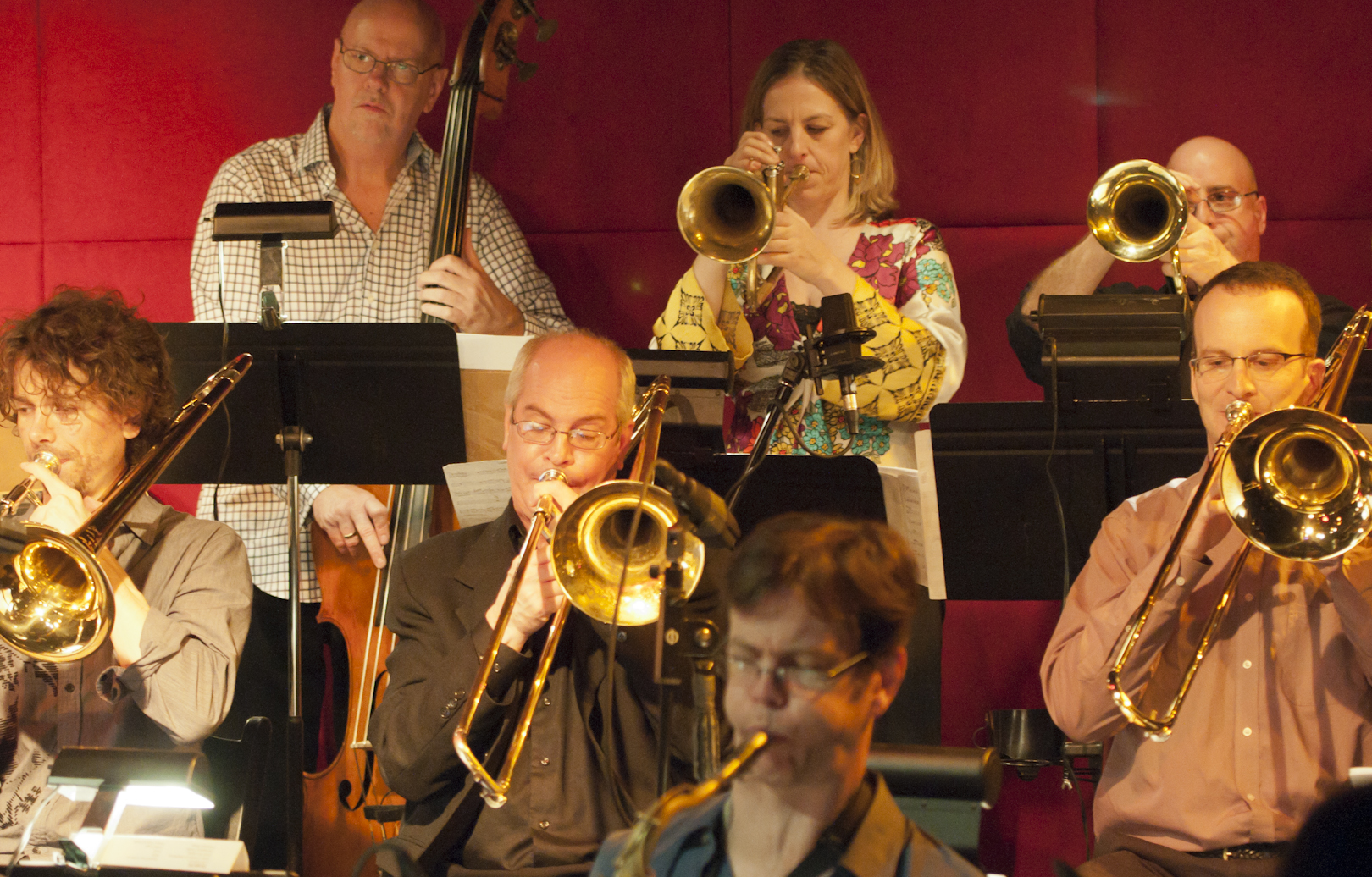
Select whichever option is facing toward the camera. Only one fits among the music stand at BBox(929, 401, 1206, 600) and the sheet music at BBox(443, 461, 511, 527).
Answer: the sheet music

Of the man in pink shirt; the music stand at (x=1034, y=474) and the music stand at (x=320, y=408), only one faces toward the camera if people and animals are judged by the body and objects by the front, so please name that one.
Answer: the man in pink shirt

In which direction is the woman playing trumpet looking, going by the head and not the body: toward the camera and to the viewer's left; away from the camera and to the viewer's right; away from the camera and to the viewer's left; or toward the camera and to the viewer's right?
toward the camera and to the viewer's left

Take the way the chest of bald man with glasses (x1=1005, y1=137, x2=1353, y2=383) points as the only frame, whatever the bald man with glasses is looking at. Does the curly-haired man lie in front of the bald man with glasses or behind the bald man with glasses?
in front

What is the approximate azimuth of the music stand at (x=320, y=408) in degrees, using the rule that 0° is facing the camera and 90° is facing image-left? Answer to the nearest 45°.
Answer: approximately 180°

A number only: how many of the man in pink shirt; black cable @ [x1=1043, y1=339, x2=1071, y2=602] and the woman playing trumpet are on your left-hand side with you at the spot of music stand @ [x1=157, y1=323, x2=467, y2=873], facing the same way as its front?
0

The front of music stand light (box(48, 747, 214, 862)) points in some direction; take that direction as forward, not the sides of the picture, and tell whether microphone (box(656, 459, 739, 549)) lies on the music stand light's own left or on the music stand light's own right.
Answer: on the music stand light's own right

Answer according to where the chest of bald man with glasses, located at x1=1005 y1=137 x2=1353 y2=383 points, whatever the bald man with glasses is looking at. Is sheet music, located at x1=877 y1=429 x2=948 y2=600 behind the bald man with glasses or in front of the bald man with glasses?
in front

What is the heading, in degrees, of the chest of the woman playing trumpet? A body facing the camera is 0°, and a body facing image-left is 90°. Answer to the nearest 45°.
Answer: approximately 45°

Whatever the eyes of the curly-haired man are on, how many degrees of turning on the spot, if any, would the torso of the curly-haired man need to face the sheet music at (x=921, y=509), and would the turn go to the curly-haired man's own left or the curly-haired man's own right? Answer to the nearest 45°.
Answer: approximately 135° to the curly-haired man's own left

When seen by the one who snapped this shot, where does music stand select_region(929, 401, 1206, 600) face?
facing away from the viewer

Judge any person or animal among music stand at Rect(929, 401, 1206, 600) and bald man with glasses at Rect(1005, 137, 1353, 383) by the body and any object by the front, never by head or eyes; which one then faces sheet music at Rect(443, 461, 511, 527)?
the bald man with glasses
